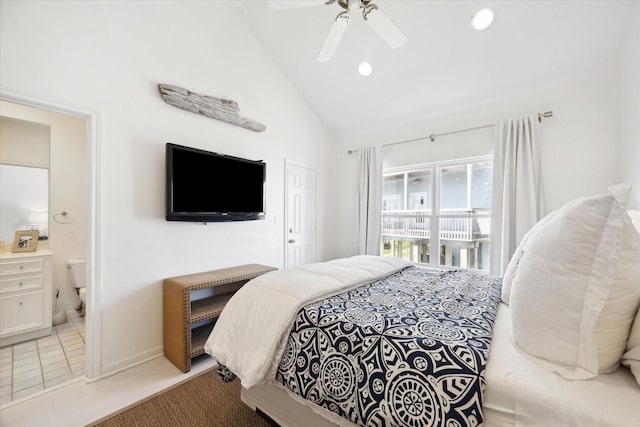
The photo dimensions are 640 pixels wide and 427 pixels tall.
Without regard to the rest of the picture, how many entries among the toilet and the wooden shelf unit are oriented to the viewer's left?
0

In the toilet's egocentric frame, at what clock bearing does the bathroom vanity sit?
The bathroom vanity is roughly at 3 o'clock from the toilet.

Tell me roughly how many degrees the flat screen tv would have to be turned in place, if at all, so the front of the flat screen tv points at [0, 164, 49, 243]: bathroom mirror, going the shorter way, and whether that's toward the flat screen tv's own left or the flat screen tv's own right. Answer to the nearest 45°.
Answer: approximately 180°

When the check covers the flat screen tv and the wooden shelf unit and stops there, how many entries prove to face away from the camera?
0

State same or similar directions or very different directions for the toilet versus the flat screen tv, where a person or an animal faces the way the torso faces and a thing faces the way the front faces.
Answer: same or similar directions

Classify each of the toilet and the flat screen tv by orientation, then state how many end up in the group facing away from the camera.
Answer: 0

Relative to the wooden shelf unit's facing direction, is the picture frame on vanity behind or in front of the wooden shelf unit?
behind

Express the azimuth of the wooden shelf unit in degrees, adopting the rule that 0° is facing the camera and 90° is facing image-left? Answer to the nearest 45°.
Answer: approximately 315°

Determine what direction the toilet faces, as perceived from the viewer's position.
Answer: facing the viewer and to the right of the viewer

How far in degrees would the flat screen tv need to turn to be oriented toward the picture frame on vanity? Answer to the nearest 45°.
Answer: approximately 180°
